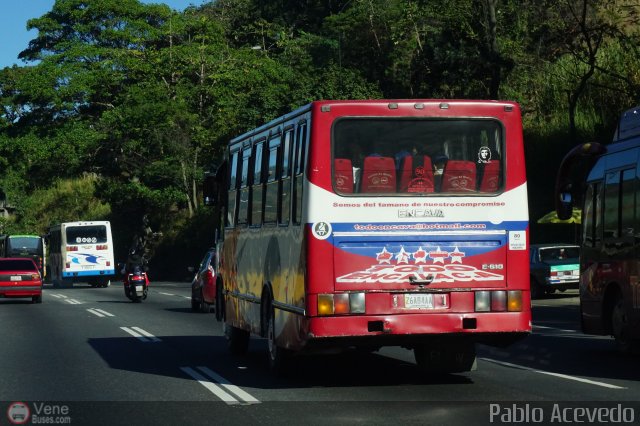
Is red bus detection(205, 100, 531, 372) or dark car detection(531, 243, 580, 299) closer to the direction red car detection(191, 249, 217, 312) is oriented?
the dark car

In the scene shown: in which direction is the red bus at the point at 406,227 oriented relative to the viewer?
away from the camera

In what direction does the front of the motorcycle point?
away from the camera

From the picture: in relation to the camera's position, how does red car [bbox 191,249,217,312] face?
facing away from the viewer

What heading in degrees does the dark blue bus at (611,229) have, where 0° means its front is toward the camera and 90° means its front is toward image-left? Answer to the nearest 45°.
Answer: approximately 135°

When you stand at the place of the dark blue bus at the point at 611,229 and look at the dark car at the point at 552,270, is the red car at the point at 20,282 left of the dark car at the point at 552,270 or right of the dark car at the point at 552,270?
left

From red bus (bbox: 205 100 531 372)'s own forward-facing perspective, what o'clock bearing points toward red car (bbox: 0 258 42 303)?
The red car is roughly at 11 o'clock from the red bus.

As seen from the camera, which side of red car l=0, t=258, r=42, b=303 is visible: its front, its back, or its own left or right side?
back

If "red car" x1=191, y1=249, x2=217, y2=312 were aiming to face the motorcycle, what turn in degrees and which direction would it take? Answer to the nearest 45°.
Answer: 0° — it already faces it
